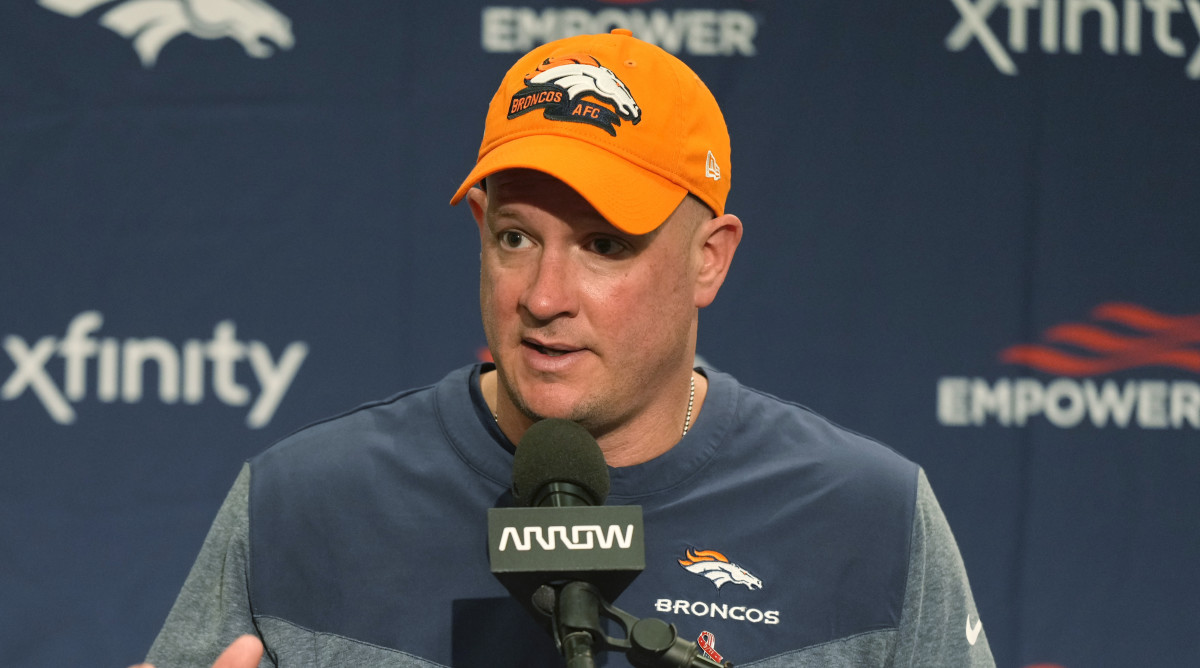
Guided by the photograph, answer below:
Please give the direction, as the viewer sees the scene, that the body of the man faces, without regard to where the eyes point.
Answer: toward the camera

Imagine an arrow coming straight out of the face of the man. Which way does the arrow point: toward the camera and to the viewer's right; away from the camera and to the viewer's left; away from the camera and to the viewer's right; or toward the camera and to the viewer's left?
toward the camera and to the viewer's left
